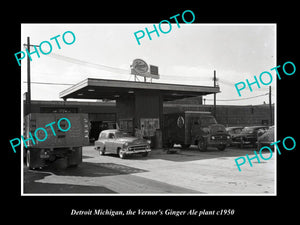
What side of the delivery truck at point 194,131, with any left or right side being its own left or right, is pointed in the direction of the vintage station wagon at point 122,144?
right
